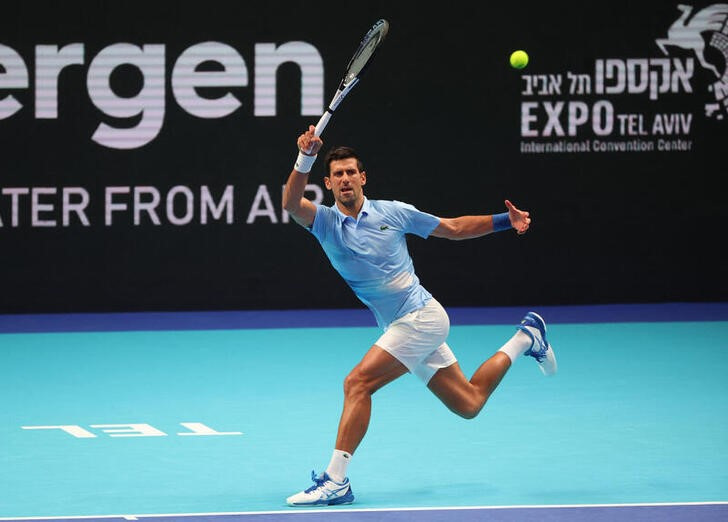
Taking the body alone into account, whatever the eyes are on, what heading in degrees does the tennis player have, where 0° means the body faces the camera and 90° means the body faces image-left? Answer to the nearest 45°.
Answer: approximately 45°

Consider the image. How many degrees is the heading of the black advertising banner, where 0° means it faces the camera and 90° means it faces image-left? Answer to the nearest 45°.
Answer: approximately 0°
